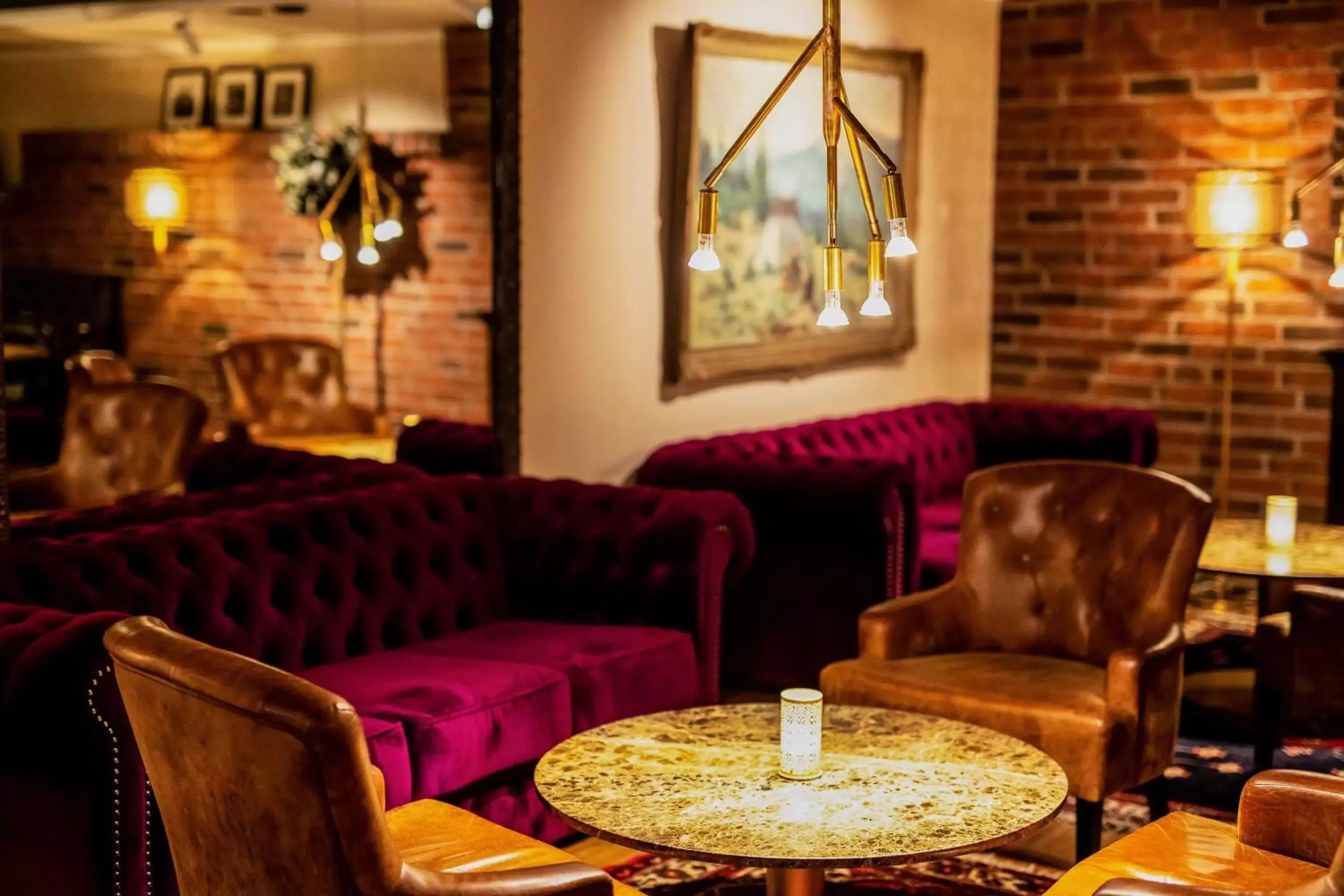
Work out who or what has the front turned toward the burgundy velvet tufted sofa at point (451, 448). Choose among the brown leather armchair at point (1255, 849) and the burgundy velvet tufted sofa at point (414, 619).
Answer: the brown leather armchair

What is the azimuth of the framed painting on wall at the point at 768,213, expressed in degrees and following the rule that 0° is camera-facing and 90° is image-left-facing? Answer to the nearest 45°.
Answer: approximately 315°

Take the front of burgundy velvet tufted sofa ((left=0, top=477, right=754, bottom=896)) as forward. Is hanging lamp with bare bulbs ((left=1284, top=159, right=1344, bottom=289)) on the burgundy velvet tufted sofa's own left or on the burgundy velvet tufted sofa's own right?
on the burgundy velvet tufted sofa's own left

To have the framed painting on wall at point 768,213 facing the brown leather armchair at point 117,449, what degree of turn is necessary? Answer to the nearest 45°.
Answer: approximately 90° to its right

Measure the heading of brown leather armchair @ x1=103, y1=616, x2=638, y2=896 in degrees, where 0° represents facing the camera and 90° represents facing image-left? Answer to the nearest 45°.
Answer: approximately 225°

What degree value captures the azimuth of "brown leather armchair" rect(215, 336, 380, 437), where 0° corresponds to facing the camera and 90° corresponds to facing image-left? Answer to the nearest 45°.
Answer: approximately 315°

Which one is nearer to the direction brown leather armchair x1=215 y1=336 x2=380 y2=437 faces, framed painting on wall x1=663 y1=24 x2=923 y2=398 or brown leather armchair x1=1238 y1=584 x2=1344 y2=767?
the brown leather armchair

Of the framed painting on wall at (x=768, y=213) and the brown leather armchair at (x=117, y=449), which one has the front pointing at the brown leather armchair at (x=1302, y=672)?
the framed painting on wall

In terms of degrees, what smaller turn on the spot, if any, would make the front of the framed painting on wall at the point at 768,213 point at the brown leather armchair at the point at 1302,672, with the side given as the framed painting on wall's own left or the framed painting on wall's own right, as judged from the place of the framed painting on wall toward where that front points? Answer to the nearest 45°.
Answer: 0° — it already faces it

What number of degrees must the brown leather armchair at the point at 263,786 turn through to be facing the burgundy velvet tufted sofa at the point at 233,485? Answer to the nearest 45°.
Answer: approximately 45° to its left
